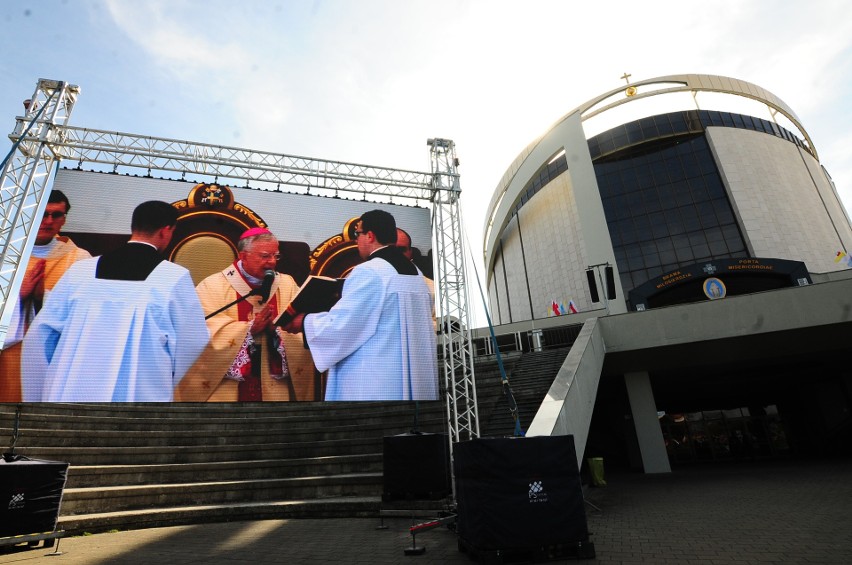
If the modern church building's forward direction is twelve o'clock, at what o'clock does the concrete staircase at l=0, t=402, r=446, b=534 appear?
The concrete staircase is roughly at 1 o'clock from the modern church building.

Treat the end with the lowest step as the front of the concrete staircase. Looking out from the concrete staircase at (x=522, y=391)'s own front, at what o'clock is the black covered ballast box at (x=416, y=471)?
The black covered ballast box is roughly at 1 o'clock from the concrete staircase.

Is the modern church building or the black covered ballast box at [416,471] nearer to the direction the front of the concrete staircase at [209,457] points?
the black covered ballast box

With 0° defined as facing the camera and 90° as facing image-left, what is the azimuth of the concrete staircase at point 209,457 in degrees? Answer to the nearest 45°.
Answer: approximately 0°

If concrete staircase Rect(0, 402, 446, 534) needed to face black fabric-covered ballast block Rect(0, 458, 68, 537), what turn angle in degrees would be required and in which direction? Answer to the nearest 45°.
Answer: approximately 45° to its right

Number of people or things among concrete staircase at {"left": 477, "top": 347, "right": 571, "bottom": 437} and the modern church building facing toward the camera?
2

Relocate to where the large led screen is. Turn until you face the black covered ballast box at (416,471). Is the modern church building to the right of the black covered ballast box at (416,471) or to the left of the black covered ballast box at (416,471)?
left

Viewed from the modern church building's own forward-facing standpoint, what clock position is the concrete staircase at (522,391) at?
The concrete staircase is roughly at 1 o'clock from the modern church building.

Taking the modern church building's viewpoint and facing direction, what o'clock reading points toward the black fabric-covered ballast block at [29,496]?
The black fabric-covered ballast block is roughly at 1 o'clock from the modern church building.

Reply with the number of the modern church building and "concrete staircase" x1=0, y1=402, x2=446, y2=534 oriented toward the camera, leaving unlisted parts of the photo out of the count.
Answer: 2

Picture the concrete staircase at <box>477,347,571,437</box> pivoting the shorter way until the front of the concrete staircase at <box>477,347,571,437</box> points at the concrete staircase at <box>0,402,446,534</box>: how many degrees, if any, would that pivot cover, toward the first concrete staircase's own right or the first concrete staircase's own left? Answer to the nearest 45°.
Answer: approximately 45° to the first concrete staircase's own right

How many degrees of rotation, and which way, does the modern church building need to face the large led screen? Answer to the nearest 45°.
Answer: approximately 45° to its right

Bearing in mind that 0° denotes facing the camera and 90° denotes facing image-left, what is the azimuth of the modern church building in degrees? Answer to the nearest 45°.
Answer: approximately 0°
